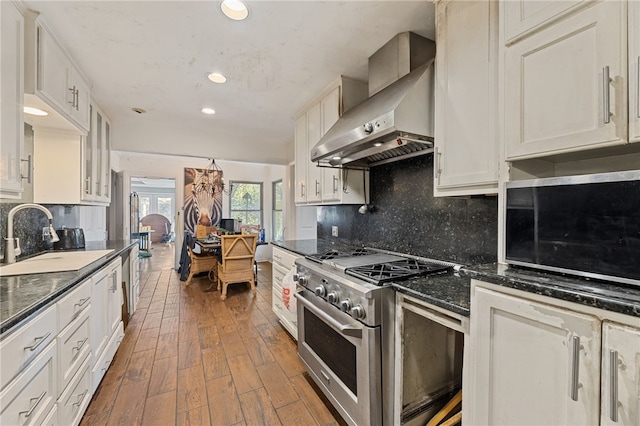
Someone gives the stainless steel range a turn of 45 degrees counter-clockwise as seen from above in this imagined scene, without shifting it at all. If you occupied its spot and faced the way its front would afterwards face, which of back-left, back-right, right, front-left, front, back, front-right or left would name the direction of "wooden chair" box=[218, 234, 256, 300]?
back-right

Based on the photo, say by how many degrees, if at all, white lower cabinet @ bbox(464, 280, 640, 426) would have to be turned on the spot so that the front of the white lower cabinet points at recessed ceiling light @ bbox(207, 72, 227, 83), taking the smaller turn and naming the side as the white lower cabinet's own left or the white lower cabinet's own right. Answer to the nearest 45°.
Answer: approximately 45° to the white lower cabinet's own right

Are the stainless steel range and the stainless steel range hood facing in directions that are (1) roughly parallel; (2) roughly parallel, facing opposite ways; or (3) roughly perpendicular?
roughly parallel

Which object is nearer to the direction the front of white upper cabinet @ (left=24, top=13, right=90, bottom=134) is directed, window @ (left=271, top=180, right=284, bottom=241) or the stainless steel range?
the stainless steel range

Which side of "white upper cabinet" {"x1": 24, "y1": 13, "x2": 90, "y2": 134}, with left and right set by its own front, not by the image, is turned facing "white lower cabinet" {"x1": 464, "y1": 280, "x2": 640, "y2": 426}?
front

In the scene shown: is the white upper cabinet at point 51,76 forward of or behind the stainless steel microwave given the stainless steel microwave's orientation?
forward

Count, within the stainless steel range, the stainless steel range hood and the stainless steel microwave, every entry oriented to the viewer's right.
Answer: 0

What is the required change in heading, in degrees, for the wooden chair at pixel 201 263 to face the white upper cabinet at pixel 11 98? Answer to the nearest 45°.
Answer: approximately 90° to its right

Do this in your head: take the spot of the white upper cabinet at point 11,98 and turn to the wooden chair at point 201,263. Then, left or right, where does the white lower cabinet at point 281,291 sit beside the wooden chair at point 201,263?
right

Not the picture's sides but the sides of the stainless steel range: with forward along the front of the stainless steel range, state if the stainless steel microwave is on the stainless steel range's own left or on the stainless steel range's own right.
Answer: on the stainless steel range's own left

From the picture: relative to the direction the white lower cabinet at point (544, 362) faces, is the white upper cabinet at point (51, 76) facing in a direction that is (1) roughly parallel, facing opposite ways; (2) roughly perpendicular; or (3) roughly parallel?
roughly parallel, facing opposite ways

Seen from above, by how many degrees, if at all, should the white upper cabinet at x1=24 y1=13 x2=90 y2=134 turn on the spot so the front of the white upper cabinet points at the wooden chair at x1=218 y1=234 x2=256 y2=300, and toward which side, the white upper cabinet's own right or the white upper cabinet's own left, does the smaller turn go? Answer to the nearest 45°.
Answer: approximately 90° to the white upper cabinet's own left

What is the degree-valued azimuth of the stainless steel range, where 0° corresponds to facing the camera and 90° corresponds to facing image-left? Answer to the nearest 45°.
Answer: approximately 45°

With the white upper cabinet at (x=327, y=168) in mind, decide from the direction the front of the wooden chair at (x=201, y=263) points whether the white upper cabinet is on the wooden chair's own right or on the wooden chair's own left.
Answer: on the wooden chair's own right
